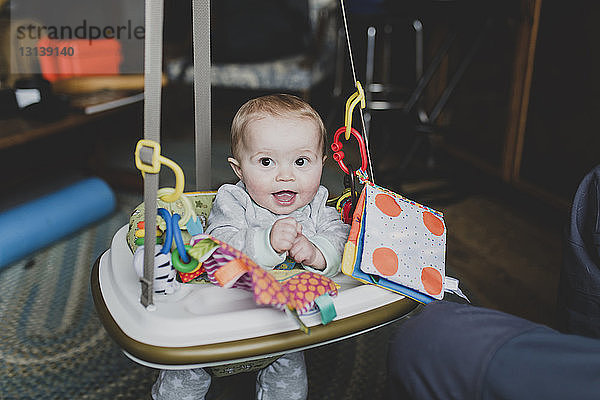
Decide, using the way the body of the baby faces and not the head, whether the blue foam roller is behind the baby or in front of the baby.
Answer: behind

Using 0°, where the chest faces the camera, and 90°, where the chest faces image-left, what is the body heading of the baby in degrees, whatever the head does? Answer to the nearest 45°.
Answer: approximately 0°
